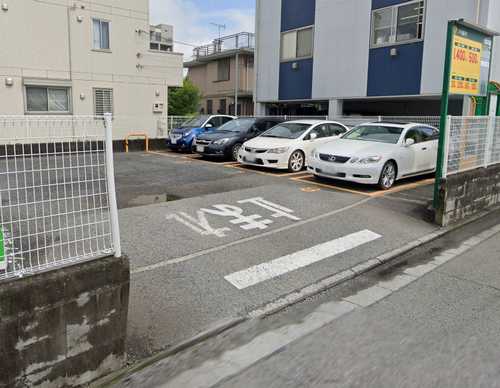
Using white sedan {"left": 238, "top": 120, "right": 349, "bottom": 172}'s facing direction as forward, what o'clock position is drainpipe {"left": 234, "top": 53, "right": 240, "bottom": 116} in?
The drainpipe is roughly at 4 o'clock from the white sedan.

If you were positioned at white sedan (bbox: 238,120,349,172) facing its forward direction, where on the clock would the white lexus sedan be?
The white lexus sedan is roughly at 9 o'clock from the white sedan.

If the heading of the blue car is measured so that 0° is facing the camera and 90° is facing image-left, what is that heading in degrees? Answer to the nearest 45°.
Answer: approximately 45°

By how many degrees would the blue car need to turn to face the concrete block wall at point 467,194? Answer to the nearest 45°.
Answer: approximately 90° to its left

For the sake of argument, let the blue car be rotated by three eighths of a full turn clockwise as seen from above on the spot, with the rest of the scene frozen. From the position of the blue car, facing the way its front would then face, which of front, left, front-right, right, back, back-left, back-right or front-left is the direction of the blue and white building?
right

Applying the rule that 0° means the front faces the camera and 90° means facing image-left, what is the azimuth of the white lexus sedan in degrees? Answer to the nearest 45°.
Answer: approximately 45°

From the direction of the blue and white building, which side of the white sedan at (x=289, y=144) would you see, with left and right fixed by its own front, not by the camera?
back

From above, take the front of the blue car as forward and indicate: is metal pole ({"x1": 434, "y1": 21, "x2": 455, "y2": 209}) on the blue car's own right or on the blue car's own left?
on the blue car's own left

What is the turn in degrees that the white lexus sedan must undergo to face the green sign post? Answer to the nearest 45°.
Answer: approximately 90° to its left

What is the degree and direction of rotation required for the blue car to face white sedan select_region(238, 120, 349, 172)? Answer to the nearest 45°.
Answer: approximately 90° to its left
